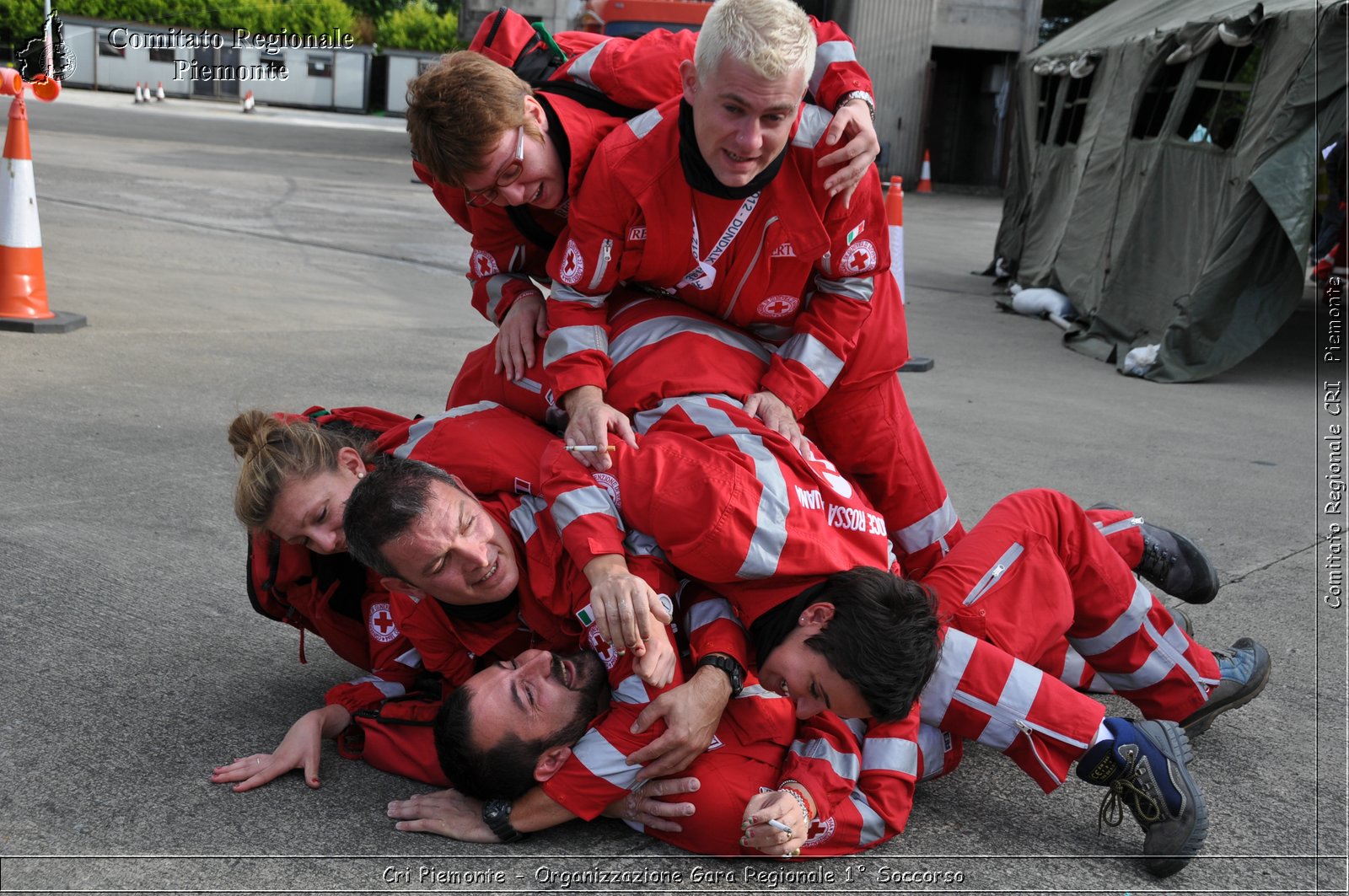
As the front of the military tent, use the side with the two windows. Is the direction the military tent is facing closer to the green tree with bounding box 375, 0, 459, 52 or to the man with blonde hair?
the man with blonde hair

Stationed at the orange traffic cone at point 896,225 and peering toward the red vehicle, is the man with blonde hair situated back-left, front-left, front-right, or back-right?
back-left

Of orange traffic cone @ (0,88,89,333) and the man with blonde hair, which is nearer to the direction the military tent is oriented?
the man with blonde hair

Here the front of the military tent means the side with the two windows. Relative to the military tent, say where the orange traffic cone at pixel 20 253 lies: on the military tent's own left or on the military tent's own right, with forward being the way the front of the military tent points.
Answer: on the military tent's own right

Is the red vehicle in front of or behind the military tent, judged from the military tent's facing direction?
behind
